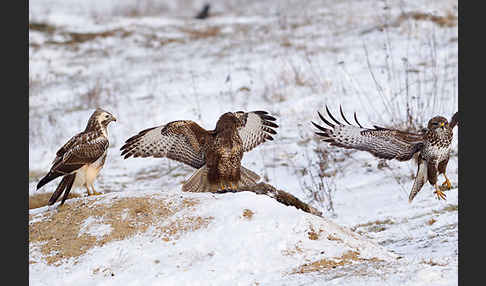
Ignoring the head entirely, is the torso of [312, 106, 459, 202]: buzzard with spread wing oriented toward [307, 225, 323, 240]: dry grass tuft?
no

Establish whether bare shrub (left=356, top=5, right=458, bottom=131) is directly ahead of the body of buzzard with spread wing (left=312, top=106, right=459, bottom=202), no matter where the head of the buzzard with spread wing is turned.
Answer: no

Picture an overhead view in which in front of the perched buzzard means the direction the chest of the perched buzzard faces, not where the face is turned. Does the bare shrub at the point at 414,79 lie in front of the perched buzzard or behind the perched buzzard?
in front

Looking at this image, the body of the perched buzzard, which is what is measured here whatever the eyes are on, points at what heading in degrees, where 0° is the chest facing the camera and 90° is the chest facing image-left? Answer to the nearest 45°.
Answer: approximately 270°

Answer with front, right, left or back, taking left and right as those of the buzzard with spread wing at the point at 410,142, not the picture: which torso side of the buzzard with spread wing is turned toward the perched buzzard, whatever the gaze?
right

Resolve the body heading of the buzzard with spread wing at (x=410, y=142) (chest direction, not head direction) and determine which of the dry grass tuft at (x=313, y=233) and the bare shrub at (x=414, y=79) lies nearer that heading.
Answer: the dry grass tuft

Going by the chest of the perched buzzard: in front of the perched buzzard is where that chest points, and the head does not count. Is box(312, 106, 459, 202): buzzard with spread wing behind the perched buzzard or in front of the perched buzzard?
in front

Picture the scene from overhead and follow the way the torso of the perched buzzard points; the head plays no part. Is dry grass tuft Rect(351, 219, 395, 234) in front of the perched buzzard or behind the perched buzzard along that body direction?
in front

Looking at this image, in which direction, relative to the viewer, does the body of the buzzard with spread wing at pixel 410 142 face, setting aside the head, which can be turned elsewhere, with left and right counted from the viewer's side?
facing the viewer and to the right of the viewer

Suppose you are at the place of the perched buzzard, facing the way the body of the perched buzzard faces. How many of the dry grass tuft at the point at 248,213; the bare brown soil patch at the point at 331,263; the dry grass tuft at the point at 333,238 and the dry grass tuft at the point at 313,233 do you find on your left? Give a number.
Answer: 0
